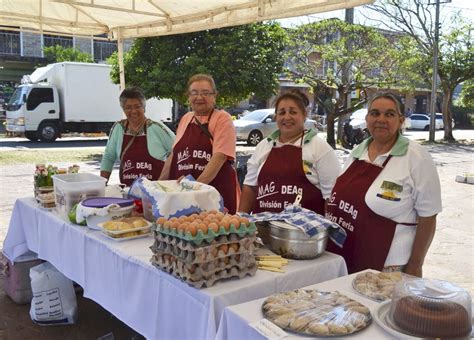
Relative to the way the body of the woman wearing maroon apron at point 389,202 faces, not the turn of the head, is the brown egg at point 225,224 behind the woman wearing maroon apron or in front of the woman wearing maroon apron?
in front

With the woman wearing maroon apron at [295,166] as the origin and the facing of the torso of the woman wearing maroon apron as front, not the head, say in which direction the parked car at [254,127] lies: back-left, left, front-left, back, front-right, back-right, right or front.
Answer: back-right

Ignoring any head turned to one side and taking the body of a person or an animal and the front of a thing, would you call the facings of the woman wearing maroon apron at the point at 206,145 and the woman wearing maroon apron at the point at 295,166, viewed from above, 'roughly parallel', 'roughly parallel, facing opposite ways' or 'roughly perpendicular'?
roughly parallel

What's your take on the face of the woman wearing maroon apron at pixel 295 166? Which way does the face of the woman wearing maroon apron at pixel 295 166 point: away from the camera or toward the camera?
toward the camera

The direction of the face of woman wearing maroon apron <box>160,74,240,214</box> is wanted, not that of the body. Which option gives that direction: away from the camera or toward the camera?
toward the camera

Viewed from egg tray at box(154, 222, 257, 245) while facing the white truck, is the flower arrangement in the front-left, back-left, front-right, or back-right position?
front-left

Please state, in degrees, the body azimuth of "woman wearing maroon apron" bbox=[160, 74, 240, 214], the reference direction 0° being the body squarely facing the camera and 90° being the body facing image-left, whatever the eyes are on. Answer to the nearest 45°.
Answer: approximately 45°

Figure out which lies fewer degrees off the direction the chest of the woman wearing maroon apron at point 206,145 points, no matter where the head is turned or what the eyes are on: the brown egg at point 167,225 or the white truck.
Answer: the brown egg

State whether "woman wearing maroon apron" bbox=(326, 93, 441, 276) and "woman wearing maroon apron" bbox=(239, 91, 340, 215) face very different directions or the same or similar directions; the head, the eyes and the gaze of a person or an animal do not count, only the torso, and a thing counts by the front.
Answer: same or similar directions

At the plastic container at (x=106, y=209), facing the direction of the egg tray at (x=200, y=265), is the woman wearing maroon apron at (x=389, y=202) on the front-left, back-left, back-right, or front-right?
front-left

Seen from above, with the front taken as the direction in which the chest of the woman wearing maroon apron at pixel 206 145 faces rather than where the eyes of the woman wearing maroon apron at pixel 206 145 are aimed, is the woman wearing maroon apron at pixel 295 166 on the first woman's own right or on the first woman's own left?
on the first woman's own left

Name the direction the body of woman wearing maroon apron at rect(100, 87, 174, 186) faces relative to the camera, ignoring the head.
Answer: toward the camera

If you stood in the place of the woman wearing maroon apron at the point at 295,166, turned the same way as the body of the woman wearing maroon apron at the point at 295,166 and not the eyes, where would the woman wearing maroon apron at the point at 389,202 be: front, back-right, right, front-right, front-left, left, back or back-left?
left

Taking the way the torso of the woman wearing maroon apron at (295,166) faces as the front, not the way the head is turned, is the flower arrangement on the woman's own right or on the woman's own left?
on the woman's own right

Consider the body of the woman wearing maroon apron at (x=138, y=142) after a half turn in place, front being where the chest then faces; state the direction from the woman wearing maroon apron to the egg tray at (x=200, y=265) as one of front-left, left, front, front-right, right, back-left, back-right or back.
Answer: back

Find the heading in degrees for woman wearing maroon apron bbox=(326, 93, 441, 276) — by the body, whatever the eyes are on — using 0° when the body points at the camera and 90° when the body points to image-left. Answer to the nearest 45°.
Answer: approximately 45°
